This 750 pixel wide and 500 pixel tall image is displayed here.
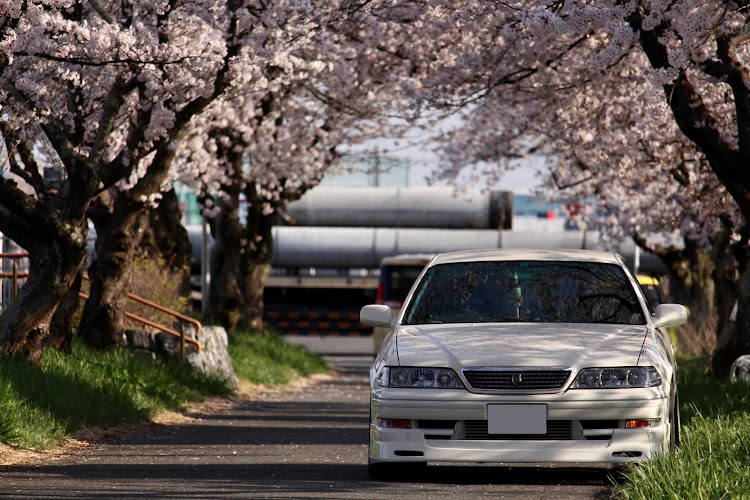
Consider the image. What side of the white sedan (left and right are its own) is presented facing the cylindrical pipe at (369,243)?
back

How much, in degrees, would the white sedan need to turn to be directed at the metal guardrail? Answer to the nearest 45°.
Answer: approximately 135° to its right

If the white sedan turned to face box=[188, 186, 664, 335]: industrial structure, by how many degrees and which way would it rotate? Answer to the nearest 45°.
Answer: approximately 180°

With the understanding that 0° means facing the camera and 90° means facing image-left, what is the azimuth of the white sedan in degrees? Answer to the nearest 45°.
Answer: approximately 0°

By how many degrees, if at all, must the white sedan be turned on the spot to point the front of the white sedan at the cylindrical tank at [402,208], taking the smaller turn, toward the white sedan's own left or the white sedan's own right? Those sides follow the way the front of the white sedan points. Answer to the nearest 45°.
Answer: approximately 180°

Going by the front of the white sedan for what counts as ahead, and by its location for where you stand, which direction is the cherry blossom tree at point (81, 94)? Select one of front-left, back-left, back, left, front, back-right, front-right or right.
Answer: back-right

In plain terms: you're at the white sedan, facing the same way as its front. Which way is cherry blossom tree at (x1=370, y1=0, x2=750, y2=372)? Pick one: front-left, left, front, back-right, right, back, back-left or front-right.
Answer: back
